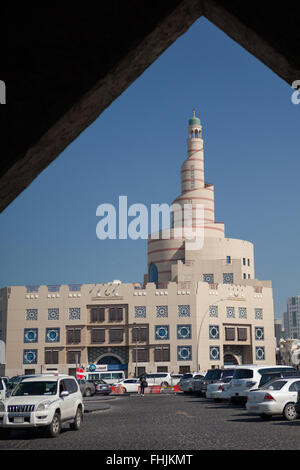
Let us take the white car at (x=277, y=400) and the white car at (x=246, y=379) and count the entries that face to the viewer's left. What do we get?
0

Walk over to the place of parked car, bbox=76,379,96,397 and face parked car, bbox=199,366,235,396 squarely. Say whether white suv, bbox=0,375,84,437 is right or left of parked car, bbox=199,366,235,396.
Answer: right

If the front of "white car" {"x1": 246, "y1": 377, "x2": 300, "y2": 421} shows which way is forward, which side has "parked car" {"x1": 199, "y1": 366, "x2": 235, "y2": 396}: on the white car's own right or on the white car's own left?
on the white car's own left

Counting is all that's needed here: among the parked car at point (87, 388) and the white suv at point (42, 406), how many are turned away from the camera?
0

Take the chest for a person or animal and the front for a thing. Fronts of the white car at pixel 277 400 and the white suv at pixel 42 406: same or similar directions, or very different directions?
very different directions

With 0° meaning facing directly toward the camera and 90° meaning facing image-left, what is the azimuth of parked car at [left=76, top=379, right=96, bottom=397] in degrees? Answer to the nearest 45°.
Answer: approximately 315°

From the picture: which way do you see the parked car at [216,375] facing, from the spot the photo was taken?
facing the viewer and to the left of the viewer

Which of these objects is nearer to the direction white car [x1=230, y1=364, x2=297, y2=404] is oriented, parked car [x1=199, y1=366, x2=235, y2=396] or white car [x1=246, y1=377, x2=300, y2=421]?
the parked car

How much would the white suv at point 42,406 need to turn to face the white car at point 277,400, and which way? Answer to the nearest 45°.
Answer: approximately 135° to its left
